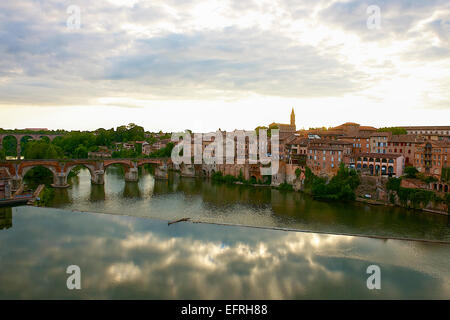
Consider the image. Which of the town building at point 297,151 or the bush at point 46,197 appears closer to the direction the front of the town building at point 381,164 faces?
the bush

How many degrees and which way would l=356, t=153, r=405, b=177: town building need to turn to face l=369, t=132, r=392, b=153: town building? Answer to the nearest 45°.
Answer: approximately 135° to its right

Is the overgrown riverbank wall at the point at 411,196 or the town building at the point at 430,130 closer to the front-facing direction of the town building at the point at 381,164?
the overgrown riverbank wall

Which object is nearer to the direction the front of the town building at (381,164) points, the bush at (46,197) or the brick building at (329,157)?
the bush

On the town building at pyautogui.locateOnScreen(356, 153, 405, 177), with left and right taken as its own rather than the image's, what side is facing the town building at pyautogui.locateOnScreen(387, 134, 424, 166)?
back

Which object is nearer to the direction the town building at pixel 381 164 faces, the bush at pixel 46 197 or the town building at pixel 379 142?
the bush

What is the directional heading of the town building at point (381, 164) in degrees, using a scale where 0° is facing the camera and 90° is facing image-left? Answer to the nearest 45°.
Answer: approximately 45°

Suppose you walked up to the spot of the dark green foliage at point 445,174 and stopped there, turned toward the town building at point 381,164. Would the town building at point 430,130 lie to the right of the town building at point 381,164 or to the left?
right

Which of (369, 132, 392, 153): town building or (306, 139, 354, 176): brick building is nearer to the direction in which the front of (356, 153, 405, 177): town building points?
the brick building

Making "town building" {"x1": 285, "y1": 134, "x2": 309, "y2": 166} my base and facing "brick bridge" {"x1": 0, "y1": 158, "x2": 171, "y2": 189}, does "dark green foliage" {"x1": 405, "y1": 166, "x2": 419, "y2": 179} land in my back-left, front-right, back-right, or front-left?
back-left

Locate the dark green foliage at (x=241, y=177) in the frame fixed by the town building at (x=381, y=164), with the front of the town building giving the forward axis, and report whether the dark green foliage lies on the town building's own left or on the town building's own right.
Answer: on the town building's own right

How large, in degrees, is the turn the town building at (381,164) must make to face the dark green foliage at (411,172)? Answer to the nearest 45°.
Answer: approximately 90° to its left
